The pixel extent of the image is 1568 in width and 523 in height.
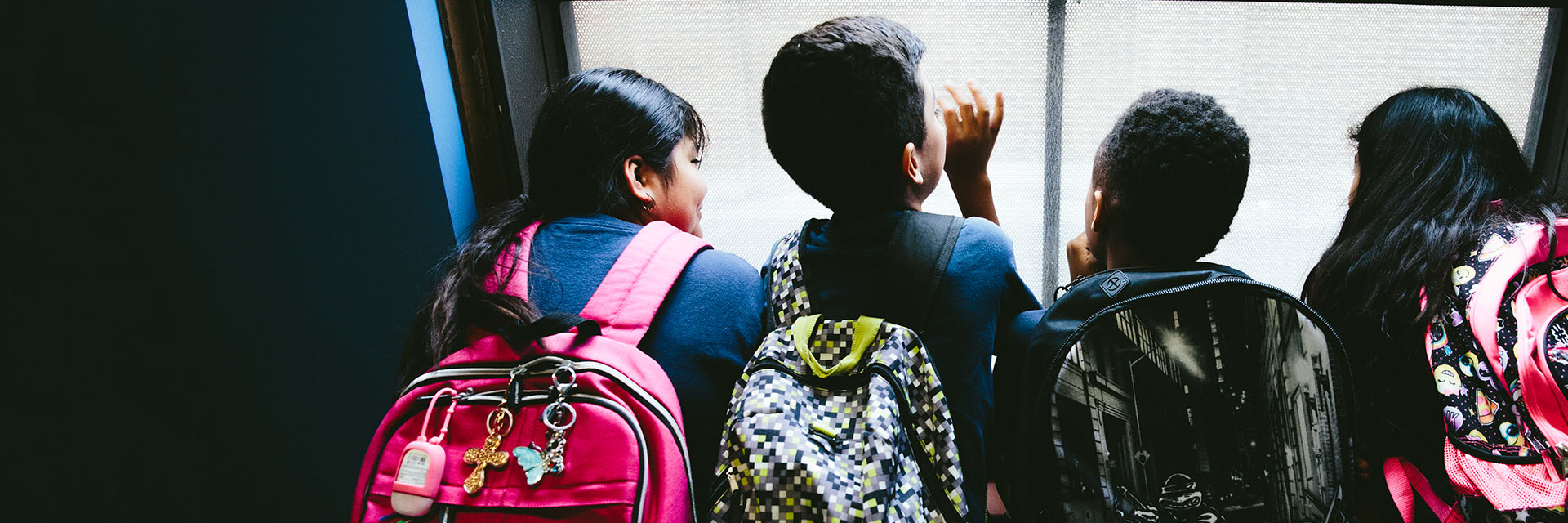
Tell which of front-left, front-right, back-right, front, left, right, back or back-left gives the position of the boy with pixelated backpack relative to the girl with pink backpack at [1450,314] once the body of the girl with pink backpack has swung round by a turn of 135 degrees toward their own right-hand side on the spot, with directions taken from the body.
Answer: back-right

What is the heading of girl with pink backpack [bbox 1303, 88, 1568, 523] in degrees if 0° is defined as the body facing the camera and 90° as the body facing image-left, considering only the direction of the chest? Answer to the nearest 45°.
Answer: approximately 135°

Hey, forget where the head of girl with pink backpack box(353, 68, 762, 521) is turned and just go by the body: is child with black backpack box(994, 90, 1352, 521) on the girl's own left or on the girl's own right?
on the girl's own right

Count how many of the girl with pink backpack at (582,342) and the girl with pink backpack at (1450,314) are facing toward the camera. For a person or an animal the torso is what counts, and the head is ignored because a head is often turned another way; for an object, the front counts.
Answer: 0

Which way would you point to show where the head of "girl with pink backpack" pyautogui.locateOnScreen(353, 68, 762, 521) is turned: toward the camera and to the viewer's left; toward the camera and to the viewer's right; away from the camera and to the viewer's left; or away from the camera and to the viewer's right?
away from the camera and to the viewer's right

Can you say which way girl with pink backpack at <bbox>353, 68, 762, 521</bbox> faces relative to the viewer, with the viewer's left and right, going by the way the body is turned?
facing away from the viewer and to the right of the viewer

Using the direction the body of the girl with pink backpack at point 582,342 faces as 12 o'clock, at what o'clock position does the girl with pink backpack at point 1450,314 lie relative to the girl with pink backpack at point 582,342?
the girl with pink backpack at point 1450,314 is roughly at 2 o'clock from the girl with pink backpack at point 582,342.

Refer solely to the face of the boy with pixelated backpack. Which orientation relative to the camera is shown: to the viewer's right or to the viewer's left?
to the viewer's right

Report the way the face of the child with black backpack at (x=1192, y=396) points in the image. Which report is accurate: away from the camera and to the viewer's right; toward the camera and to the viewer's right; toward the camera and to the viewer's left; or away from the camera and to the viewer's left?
away from the camera and to the viewer's left

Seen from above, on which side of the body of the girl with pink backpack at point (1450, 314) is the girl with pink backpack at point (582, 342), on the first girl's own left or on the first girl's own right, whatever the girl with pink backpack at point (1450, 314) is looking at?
on the first girl's own left
